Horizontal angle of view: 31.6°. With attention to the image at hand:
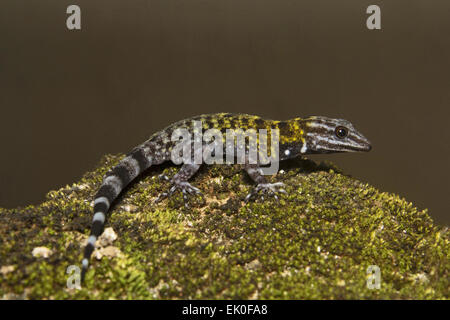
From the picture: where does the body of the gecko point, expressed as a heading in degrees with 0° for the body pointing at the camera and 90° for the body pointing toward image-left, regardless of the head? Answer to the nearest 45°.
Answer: approximately 270°
